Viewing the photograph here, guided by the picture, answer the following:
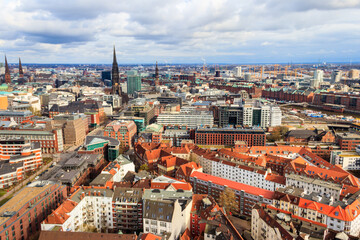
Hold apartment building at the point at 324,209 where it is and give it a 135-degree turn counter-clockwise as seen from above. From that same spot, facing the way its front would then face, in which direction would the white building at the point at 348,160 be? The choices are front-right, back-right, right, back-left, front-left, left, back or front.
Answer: left

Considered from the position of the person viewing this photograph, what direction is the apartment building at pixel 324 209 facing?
facing the viewer and to the left of the viewer

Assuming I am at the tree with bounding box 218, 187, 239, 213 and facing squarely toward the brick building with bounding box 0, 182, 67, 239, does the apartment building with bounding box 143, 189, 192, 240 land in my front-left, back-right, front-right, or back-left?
front-left

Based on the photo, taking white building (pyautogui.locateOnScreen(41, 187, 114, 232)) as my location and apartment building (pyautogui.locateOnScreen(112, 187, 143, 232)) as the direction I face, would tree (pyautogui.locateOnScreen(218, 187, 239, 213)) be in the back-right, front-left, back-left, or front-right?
front-left

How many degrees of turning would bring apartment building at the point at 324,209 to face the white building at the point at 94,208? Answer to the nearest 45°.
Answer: approximately 45° to its right

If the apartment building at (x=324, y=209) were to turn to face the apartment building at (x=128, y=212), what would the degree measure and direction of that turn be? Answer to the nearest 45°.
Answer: approximately 45° to its right

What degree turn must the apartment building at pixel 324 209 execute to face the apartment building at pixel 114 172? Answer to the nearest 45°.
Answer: approximately 45° to its right

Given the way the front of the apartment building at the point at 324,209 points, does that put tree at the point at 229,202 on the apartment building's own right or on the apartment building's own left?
on the apartment building's own right

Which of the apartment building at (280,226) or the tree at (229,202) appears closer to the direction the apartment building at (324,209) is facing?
the apartment building

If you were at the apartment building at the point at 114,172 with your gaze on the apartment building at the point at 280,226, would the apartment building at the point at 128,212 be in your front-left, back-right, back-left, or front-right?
front-right

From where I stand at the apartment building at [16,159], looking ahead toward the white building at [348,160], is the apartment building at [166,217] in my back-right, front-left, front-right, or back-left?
front-right

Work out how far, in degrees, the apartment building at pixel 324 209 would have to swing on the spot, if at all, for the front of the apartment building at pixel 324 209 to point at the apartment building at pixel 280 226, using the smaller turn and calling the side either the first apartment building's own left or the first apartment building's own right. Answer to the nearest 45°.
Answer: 0° — it already faces it

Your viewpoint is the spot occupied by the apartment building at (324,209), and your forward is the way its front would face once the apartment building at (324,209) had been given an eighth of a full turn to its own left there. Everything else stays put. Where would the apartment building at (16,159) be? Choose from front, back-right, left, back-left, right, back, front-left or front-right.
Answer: right

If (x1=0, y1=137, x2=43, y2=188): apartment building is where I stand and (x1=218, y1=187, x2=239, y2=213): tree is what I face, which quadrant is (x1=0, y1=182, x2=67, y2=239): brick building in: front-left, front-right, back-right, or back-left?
front-right

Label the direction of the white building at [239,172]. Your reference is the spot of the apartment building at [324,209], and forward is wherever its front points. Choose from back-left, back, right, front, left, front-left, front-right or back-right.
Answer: right

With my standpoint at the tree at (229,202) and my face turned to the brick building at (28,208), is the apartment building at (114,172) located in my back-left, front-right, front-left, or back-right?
front-right
